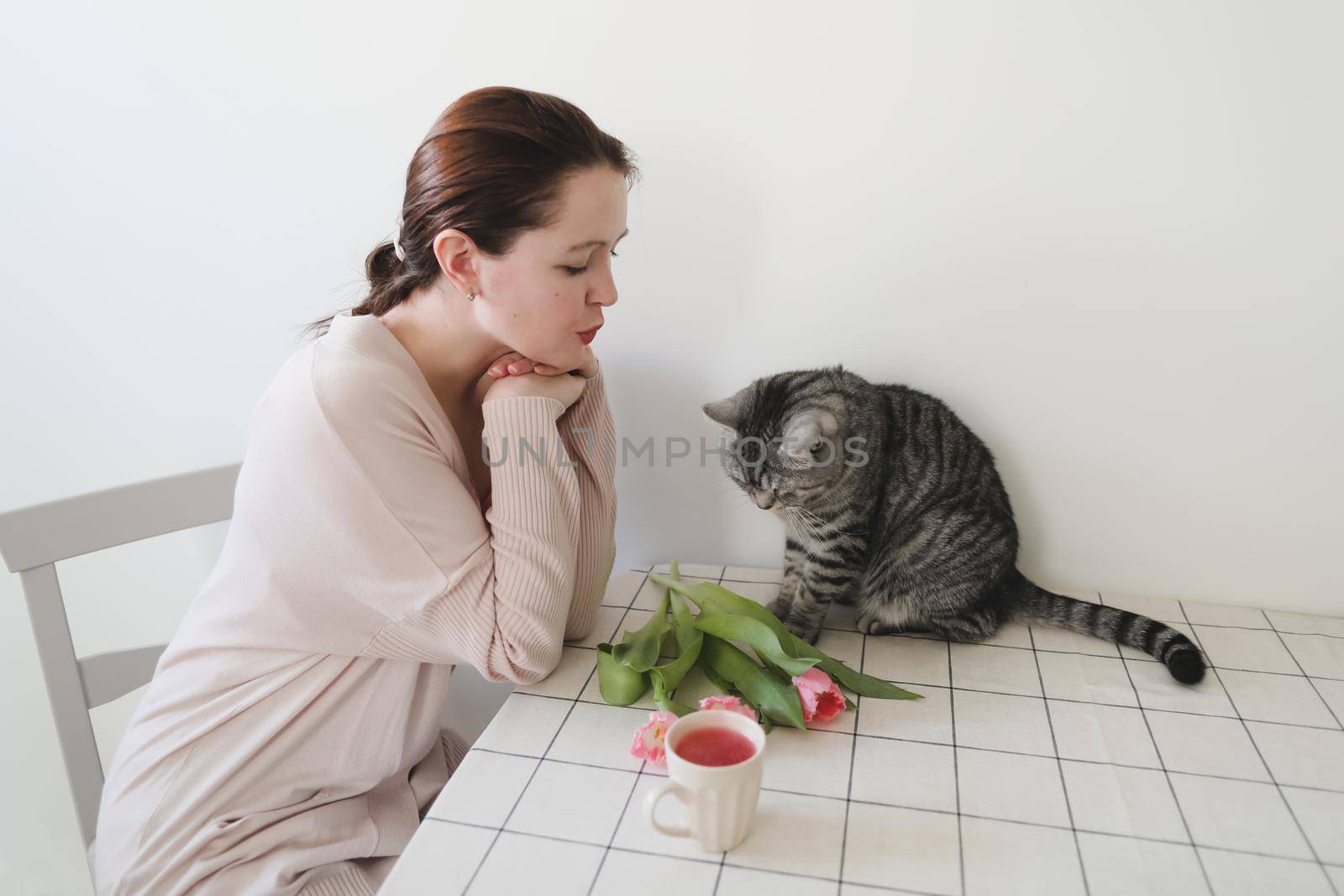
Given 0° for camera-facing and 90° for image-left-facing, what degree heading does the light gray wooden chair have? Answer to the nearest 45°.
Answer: approximately 315°

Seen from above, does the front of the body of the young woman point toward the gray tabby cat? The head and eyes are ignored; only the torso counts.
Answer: yes

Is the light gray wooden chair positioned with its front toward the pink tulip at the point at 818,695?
yes

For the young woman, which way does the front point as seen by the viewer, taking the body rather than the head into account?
to the viewer's right

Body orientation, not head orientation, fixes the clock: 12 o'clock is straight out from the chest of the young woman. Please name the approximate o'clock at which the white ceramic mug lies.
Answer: The white ceramic mug is roughly at 2 o'clock from the young woman.

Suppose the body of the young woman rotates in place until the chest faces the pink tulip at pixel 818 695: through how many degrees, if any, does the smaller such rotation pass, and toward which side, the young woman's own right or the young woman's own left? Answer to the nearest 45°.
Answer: approximately 45° to the young woman's own right

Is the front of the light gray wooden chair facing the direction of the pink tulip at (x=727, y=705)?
yes

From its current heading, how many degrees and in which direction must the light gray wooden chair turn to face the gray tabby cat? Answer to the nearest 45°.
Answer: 0° — it already faces it
